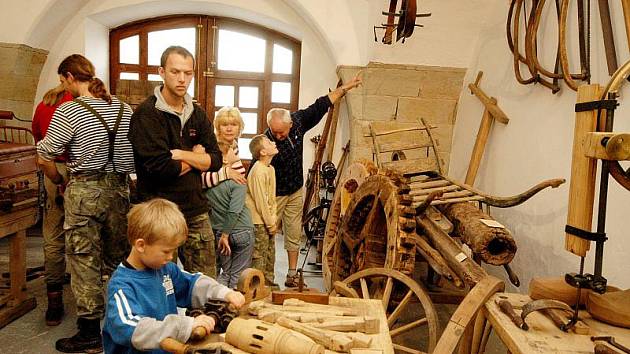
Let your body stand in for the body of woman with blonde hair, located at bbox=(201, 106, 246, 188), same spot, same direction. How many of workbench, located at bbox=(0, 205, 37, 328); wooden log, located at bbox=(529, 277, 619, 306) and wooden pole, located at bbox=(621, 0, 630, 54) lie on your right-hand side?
1

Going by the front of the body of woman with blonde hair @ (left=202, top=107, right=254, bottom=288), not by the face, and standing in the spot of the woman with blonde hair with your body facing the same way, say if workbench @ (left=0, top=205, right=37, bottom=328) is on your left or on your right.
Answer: on your right

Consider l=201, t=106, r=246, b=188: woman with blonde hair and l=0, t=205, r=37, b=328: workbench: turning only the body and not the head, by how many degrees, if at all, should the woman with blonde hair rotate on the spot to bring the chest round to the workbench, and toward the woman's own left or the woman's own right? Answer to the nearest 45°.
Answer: approximately 90° to the woman's own right

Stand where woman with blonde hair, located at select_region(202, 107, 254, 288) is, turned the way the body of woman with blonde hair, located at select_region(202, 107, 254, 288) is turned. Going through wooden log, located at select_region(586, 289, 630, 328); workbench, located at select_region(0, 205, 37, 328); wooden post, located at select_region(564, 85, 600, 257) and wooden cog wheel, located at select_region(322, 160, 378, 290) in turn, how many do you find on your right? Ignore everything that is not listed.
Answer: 1

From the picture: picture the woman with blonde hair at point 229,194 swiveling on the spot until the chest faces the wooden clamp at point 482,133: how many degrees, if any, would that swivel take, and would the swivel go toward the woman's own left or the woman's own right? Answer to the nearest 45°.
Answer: approximately 90° to the woman's own left

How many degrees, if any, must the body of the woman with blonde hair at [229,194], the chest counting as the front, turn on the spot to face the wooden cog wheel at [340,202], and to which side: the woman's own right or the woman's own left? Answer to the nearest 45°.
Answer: approximately 135° to the woman's own left

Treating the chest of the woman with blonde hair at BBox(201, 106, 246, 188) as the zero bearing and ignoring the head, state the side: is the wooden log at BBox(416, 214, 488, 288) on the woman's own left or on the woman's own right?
on the woman's own left

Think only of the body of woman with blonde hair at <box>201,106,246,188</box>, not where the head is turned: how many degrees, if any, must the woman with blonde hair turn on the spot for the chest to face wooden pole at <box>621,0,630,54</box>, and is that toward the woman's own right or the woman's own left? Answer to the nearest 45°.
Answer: approximately 45° to the woman's own left

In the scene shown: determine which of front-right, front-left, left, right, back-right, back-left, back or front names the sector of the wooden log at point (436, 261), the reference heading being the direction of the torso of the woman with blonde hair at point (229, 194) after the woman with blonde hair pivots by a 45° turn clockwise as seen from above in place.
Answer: left

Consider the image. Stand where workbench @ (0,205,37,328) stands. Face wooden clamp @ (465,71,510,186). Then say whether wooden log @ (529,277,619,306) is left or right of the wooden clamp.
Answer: right

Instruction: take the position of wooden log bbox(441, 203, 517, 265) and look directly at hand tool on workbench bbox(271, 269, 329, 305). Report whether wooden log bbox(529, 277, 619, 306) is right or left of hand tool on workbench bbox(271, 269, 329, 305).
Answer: left

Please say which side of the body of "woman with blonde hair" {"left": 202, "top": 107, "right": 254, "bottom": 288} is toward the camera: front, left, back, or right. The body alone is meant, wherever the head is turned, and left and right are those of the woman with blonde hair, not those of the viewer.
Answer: front

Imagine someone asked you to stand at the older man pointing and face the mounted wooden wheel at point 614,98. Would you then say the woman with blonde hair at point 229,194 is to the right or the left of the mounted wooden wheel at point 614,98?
right
